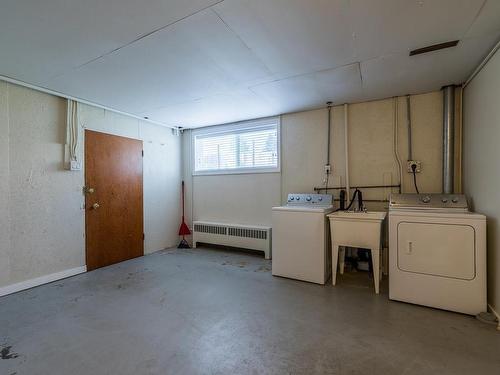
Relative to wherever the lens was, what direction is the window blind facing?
facing the viewer and to the left of the viewer

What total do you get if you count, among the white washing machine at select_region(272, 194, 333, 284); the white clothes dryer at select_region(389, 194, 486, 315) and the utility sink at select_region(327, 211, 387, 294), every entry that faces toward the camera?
3

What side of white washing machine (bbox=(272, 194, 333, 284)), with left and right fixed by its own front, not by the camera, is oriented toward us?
front

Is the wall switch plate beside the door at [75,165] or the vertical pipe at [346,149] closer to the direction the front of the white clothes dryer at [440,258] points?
the wall switch plate beside the door

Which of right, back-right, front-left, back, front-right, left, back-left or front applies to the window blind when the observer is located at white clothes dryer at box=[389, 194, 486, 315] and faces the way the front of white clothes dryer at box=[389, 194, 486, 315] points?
right

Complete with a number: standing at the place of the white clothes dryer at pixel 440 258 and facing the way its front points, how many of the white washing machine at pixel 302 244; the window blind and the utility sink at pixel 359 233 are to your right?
3

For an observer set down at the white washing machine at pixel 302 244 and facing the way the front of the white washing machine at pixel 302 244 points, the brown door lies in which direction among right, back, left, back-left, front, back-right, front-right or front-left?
right

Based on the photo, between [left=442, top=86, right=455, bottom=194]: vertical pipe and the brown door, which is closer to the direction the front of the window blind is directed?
the brown door

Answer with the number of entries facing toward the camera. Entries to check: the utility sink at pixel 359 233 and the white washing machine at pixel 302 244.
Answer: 2

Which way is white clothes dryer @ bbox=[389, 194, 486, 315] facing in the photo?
toward the camera

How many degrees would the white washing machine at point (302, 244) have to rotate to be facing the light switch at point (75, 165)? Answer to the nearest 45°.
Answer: approximately 90° to its right

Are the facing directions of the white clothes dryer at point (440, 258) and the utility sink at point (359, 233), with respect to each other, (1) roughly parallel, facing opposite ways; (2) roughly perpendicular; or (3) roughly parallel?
roughly parallel

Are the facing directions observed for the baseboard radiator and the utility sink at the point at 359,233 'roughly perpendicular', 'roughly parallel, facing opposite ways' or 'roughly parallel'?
roughly parallel

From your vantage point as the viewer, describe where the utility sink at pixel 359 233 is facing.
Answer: facing the viewer

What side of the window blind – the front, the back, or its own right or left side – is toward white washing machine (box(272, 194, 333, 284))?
left

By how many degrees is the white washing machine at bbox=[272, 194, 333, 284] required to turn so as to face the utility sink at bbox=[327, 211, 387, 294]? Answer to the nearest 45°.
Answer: approximately 90° to its left

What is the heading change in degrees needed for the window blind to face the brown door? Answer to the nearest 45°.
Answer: approximately 45° to its right
